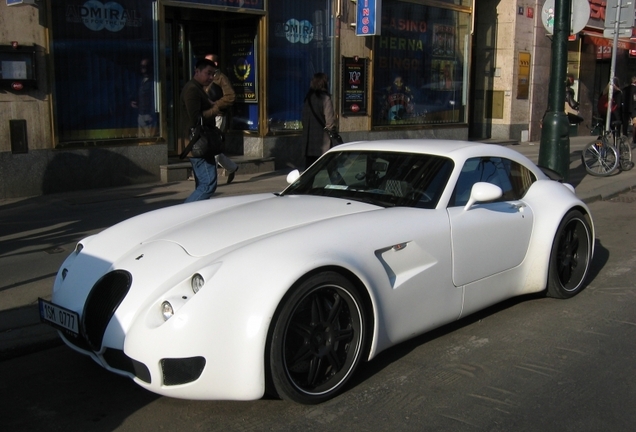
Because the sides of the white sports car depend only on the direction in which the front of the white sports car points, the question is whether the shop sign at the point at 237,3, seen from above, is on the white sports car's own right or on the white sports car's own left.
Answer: on the white sports car's own right

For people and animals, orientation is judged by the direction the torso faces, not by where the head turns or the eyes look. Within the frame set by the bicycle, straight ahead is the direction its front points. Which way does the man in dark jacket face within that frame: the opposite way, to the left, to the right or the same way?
the opposite way

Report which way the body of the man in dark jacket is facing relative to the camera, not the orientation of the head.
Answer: to the viewer's right

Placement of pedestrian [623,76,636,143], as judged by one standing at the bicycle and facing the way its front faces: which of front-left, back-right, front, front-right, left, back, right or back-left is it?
back-right

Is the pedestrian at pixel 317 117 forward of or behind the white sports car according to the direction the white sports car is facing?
behind

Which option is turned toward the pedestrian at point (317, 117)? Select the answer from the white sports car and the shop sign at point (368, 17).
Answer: the shop sign

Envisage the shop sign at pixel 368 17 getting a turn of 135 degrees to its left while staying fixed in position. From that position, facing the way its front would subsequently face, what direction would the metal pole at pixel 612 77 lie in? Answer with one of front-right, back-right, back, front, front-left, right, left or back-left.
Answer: front-right

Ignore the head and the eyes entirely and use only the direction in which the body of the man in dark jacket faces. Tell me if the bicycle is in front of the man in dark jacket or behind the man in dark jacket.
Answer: in front

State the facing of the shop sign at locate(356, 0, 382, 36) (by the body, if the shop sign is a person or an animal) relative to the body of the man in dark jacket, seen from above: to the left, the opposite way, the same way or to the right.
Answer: to the right

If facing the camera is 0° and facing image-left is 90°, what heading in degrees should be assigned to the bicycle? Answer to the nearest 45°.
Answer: approximately 45°

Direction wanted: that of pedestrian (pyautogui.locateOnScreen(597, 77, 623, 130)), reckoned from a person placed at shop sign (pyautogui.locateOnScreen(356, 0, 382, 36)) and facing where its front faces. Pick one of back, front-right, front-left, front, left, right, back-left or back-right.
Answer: left

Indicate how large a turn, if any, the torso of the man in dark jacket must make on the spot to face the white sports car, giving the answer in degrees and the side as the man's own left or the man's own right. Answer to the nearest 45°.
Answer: approximately 90° to the man's own right

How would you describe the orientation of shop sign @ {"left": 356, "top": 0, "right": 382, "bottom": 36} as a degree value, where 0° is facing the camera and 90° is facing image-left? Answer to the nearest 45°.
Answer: approximately 0°

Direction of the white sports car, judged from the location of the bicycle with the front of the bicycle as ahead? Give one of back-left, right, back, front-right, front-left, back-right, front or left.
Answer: front-left

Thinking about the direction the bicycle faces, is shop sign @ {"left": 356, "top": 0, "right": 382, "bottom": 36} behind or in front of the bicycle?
in front
